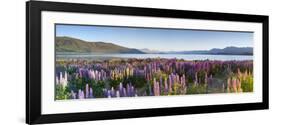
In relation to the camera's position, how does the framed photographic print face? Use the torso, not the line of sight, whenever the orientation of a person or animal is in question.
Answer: facing the viewer and to the right of the viewer
